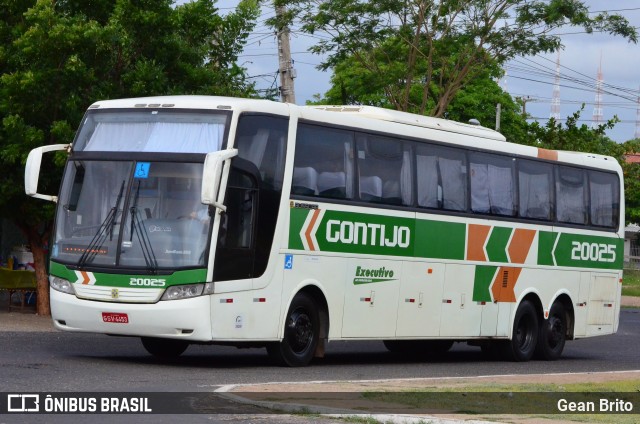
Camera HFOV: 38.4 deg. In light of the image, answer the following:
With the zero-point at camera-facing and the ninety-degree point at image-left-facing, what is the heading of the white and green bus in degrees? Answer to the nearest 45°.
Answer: approximately 45°

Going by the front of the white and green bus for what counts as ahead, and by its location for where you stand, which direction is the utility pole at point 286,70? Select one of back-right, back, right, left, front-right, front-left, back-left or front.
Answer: back-right

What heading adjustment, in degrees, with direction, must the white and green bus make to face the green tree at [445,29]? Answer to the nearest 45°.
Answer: approximately 135° to its right

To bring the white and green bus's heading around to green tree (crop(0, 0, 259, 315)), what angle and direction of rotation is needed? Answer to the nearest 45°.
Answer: approximately 90° to its right
